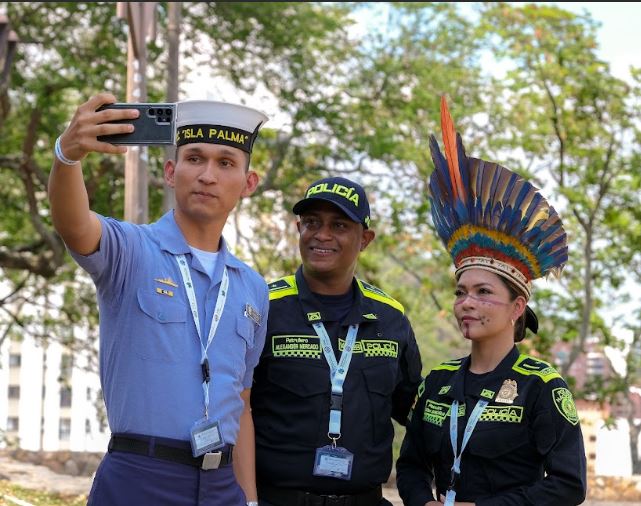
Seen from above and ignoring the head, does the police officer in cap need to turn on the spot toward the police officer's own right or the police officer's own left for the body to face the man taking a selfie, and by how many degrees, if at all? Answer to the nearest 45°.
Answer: approximately 45° to the police officer's own right

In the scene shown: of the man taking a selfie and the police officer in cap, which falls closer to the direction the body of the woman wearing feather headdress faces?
the man taking a selfie

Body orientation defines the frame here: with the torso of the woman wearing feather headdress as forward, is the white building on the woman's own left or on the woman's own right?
on the woman's own right

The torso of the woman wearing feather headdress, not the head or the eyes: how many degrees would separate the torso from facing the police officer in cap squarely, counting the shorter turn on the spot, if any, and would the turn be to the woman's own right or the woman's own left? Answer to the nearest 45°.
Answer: approximately 45° to the woman's own right

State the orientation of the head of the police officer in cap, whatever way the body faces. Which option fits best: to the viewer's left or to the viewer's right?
to the viewer's left

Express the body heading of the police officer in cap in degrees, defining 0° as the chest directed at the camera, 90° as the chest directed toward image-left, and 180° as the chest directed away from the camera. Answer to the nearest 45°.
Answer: approximately 0°

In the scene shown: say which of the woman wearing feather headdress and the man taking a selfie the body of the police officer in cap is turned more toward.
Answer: the man taking a selfie

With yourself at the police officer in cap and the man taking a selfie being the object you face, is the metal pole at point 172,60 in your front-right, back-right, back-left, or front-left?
back-right

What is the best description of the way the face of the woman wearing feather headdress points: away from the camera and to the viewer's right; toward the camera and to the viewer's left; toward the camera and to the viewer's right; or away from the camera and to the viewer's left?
toward the camera and to the viewer's left

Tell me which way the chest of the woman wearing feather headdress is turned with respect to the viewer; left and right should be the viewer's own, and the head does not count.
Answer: facing the viewer and to the left of the viewer

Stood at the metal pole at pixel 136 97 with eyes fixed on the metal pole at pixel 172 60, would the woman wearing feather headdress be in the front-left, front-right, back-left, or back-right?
back-right

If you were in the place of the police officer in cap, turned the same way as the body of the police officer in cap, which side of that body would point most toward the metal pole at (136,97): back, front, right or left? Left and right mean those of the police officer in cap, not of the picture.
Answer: back

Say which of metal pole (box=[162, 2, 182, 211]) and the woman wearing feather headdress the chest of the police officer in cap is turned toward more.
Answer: the woman wearing feather headdress

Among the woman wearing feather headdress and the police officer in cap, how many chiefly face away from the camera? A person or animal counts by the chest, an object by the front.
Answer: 0

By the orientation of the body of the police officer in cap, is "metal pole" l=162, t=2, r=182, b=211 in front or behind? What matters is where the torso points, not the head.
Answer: behind

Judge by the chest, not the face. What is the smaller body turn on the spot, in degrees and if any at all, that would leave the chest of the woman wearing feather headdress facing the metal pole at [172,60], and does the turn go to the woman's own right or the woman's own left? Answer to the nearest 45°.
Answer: approximately 90° to the woman's own right

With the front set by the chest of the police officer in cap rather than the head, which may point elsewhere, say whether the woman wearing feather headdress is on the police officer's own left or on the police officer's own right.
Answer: on the police officer's own left
